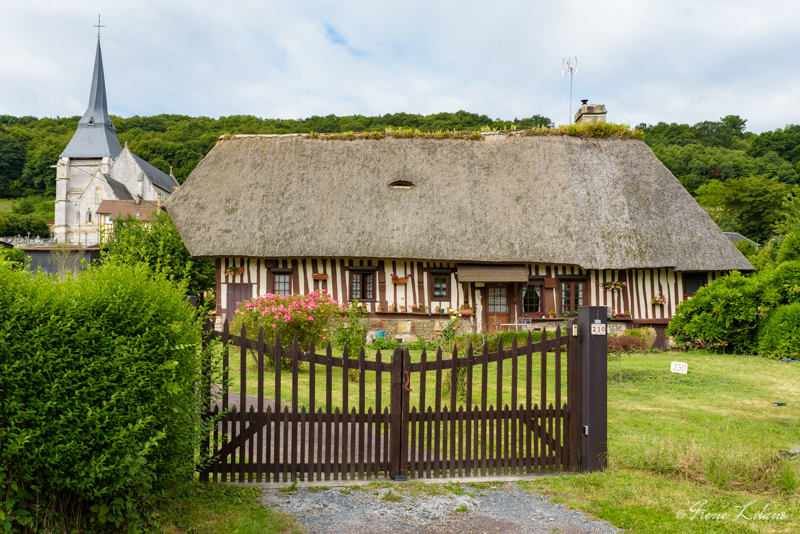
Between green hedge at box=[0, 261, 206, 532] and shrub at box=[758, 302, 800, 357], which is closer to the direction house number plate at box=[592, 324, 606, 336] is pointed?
the green hedge

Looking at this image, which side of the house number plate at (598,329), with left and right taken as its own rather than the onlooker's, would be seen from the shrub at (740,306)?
back

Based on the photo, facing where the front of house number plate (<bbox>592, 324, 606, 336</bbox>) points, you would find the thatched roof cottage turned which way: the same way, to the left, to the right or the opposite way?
the same way

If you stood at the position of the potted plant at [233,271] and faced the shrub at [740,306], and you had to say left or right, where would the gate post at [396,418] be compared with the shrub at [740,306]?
right

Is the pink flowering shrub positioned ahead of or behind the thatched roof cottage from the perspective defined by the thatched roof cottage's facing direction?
ahead

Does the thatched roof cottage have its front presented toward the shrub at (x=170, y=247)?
no

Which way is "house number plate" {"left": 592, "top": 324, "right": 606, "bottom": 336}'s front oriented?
toward the camera

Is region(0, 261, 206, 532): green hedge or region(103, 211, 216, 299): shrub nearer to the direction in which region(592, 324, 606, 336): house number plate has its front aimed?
the green hedge

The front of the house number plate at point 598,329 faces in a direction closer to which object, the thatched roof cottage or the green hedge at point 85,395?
the green hedge

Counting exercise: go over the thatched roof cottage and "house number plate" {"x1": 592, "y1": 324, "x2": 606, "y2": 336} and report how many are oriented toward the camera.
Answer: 2

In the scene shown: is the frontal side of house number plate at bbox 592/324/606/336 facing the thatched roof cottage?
no

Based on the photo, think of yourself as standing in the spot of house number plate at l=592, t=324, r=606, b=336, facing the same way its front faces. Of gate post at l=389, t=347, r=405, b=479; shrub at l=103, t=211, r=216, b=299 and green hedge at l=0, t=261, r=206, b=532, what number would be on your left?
0

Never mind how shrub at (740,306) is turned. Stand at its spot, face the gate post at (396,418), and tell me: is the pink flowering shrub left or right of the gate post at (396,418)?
right

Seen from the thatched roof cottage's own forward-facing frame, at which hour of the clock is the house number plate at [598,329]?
The house number plate is roughly at 12 o'clock from the thatched roof cottage.

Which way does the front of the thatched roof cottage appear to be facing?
toward the camera

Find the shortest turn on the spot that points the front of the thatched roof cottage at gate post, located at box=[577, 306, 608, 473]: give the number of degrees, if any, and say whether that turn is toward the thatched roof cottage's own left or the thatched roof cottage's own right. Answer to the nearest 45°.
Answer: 0° — it already faces it
